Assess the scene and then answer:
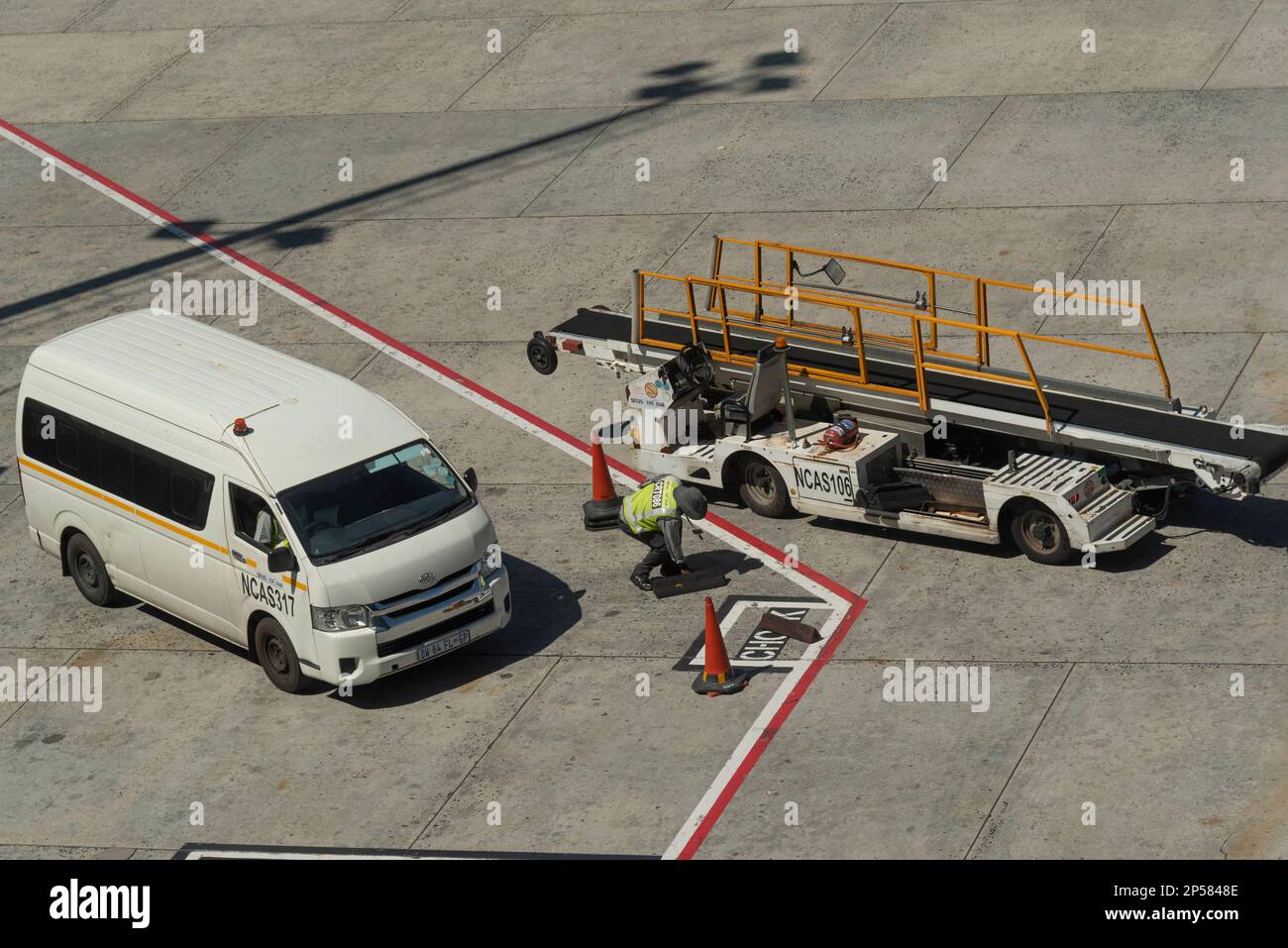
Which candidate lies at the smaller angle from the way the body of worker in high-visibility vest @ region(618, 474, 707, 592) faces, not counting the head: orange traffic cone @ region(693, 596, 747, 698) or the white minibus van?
the orange traffic cone

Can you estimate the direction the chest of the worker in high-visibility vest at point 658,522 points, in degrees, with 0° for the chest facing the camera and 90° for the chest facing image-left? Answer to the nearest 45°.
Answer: approximately 270°

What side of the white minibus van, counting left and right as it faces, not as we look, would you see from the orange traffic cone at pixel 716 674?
front

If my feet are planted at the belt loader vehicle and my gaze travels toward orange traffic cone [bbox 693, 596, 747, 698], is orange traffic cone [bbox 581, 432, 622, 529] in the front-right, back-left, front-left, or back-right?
front-right

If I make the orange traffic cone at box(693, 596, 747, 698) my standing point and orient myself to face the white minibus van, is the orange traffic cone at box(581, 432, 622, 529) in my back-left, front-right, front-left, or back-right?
front-right

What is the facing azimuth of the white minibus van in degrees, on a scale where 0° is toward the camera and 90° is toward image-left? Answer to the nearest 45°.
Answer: approximately 315°

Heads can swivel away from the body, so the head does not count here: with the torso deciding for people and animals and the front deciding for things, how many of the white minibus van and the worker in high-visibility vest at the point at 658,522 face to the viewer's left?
0

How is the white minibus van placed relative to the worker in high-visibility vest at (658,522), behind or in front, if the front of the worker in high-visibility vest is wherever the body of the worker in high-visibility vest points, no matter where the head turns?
behind

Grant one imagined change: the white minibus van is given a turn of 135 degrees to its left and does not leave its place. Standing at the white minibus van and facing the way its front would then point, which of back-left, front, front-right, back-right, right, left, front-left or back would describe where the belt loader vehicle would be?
right

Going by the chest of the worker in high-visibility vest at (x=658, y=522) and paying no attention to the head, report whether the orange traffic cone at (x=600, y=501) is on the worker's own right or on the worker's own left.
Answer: on the worker's own left

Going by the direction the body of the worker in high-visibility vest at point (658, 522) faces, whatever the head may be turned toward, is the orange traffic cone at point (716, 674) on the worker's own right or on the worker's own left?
on the worker's own right
